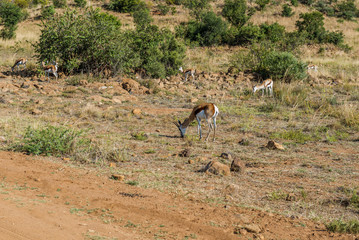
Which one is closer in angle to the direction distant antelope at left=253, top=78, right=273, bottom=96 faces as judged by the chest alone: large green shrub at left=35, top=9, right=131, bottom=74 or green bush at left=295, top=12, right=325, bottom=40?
the large green shrub

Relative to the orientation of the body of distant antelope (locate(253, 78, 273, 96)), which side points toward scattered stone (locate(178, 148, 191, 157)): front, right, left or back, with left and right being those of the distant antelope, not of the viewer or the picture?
left

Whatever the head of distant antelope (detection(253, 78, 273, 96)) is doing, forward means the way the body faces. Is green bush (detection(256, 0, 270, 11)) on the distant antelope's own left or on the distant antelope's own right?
on the distant antelope's own right

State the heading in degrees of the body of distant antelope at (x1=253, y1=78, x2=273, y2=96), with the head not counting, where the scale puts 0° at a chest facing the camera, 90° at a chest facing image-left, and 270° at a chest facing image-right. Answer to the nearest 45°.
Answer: approximately 90°

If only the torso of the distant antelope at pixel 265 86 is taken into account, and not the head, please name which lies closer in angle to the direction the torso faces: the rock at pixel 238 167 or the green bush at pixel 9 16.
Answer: the green bush

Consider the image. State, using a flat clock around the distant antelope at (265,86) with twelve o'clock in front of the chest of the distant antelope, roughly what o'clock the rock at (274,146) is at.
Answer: The rock is roughly at 9 o'clock from the distant antelope.

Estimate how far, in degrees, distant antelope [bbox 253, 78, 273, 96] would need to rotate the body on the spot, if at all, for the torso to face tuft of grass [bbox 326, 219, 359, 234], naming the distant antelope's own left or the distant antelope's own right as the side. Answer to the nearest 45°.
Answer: approximately 90° to the distant antelope's own left

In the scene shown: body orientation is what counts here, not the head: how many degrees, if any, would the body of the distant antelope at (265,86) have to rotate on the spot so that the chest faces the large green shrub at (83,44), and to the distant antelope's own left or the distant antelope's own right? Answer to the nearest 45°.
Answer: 0° — it already faces it
